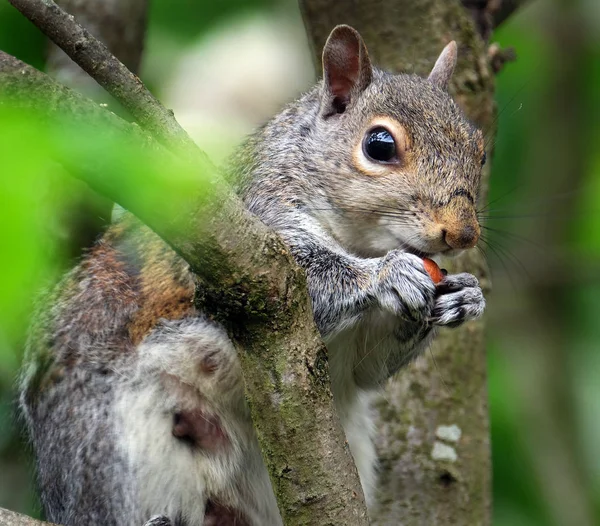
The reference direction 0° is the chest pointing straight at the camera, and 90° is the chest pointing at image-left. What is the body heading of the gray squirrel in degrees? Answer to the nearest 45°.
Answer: approximately 315°

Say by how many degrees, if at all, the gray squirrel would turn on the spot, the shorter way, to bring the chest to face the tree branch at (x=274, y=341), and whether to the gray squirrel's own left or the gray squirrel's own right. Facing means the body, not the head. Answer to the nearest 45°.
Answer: approximately 45° to the gray squirrel's own right
